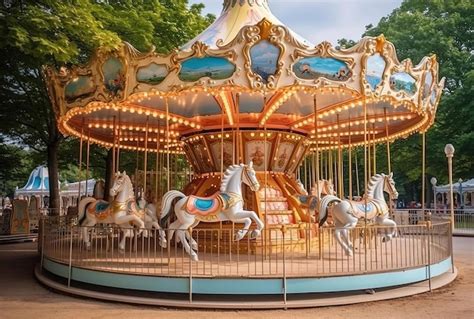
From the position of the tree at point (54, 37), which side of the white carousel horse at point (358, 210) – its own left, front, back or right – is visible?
back

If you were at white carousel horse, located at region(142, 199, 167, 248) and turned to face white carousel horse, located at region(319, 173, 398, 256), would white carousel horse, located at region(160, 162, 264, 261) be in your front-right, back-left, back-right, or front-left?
front-right

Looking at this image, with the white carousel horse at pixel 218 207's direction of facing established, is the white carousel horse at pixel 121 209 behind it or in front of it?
behind

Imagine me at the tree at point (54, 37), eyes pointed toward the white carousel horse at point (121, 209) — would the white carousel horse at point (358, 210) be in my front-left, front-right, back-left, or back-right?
front-left

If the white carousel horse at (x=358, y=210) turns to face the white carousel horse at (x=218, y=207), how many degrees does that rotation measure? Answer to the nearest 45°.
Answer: approximately 135° to its right

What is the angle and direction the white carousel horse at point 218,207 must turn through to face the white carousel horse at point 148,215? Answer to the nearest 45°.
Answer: approximately 135° to its left

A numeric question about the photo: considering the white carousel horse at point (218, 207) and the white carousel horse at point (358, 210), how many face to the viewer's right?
2

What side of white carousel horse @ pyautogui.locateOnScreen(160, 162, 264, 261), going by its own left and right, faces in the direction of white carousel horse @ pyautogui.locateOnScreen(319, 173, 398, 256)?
front

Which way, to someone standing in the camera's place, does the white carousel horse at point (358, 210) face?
facing to the right of the viewer

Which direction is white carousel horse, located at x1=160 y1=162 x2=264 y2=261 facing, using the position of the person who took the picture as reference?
facing to the right of the viewer

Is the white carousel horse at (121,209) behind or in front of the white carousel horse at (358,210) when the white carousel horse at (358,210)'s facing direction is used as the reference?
behind

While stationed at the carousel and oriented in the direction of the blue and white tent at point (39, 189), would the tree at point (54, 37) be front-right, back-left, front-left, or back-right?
front-left

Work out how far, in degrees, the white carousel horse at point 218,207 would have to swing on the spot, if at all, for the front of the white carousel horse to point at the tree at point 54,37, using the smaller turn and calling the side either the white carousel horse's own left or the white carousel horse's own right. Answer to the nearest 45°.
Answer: approximately 135° to the white carousel horse's own left

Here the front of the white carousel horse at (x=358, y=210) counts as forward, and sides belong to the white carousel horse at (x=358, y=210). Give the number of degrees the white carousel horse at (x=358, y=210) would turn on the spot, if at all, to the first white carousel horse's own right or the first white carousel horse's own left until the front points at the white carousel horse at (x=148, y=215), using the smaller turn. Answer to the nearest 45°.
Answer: approximately 180°
